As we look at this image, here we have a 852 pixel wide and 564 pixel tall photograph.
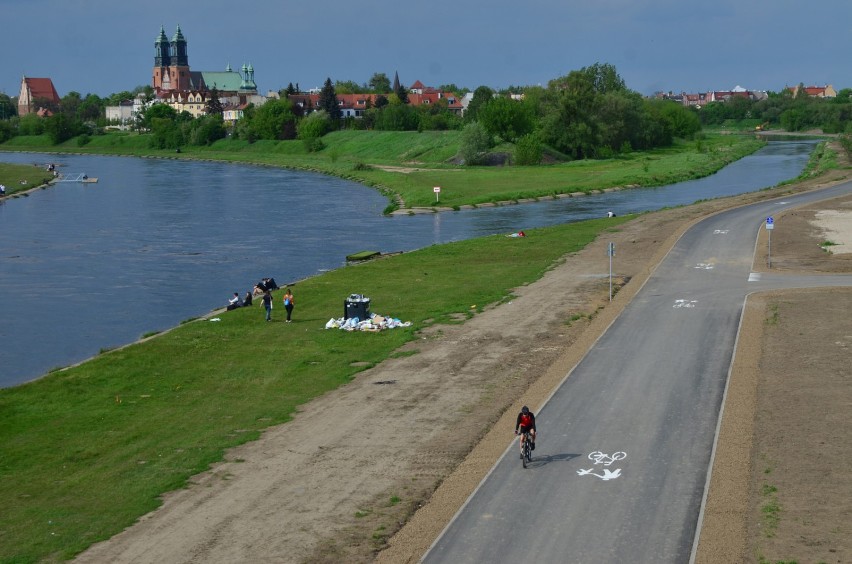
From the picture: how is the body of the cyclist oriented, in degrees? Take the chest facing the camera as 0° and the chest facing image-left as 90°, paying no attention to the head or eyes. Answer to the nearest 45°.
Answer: approximately 0°
